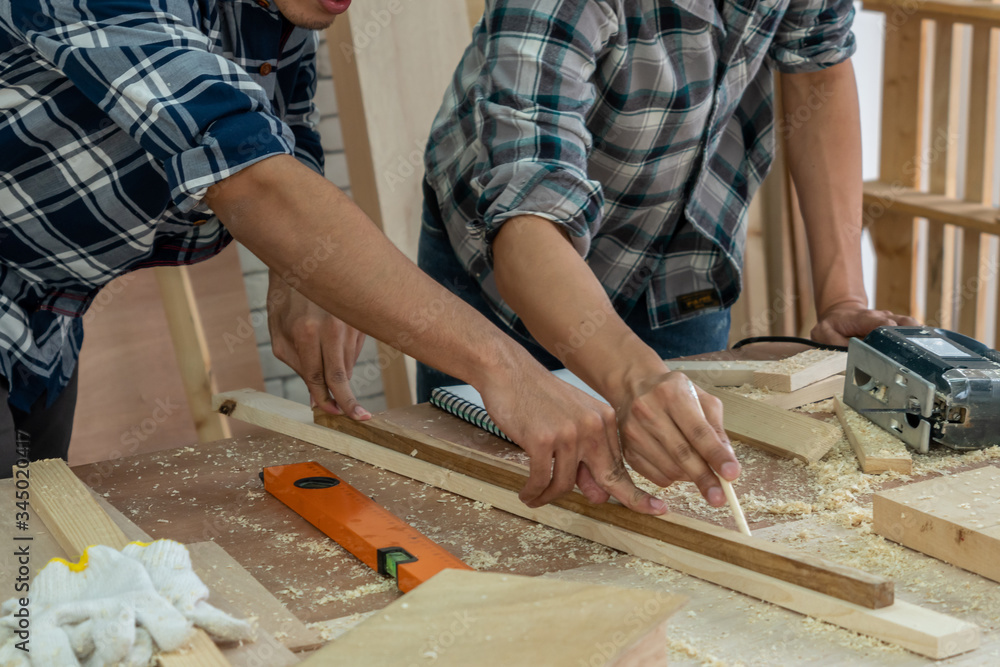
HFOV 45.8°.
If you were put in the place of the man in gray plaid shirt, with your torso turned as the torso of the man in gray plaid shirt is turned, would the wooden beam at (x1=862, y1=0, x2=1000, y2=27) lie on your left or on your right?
on your left

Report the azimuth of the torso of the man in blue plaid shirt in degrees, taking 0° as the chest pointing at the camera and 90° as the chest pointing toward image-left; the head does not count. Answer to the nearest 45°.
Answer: approximately 270°

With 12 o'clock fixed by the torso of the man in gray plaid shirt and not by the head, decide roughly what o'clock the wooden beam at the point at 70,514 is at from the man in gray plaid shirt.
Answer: The wooden beam is roughly at 3 o'clock from the man in gray plaid shirt.

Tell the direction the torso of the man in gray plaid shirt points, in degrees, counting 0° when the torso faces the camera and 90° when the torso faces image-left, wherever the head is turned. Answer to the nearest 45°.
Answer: approximately 315°
